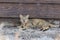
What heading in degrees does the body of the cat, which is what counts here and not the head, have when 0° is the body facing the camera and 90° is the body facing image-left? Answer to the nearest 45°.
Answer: approximately 90°
